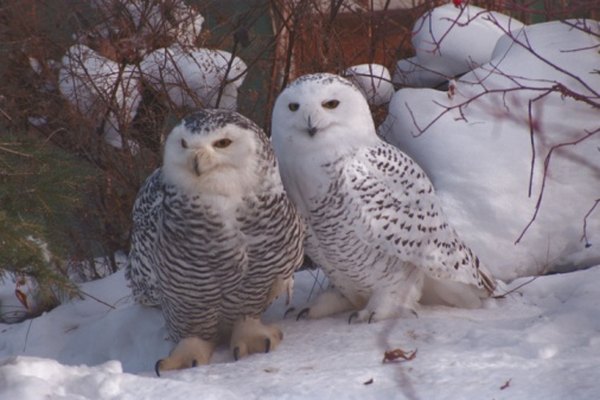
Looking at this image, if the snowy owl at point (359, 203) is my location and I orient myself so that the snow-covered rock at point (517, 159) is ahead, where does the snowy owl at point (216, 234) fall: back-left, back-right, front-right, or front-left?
back-left

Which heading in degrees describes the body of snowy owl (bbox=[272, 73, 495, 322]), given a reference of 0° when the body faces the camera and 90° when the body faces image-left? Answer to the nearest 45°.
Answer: approximately 45°

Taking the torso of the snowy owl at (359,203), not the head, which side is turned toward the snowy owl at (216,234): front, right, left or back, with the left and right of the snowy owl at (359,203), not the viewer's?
front

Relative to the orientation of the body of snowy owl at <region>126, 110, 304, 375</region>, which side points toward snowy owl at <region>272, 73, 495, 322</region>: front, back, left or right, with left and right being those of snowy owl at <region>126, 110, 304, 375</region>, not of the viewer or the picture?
left

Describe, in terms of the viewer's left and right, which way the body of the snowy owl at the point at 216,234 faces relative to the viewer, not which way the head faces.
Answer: facing the viewer

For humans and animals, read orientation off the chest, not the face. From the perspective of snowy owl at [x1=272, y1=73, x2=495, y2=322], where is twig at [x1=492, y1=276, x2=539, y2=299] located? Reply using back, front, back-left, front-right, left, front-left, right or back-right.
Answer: back

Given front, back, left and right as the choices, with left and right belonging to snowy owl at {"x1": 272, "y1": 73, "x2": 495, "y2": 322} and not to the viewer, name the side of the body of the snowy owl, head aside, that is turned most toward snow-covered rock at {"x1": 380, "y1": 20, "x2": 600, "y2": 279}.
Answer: back

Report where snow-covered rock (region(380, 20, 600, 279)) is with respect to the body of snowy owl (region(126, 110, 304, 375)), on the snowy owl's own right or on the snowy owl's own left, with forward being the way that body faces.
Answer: on the snowy owl's own left

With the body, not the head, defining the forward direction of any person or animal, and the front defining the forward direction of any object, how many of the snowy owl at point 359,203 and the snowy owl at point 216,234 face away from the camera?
0

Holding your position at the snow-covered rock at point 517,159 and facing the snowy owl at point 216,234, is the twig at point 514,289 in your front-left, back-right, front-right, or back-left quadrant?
front-left
